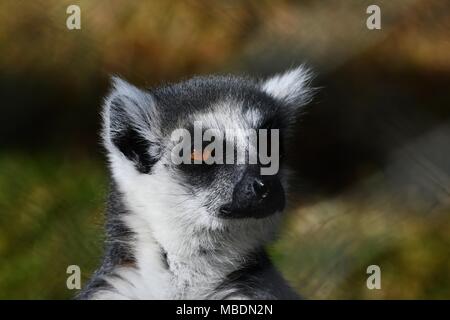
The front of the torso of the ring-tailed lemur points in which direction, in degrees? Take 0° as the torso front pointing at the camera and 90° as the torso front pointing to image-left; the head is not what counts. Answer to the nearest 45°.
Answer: approximately 315°
